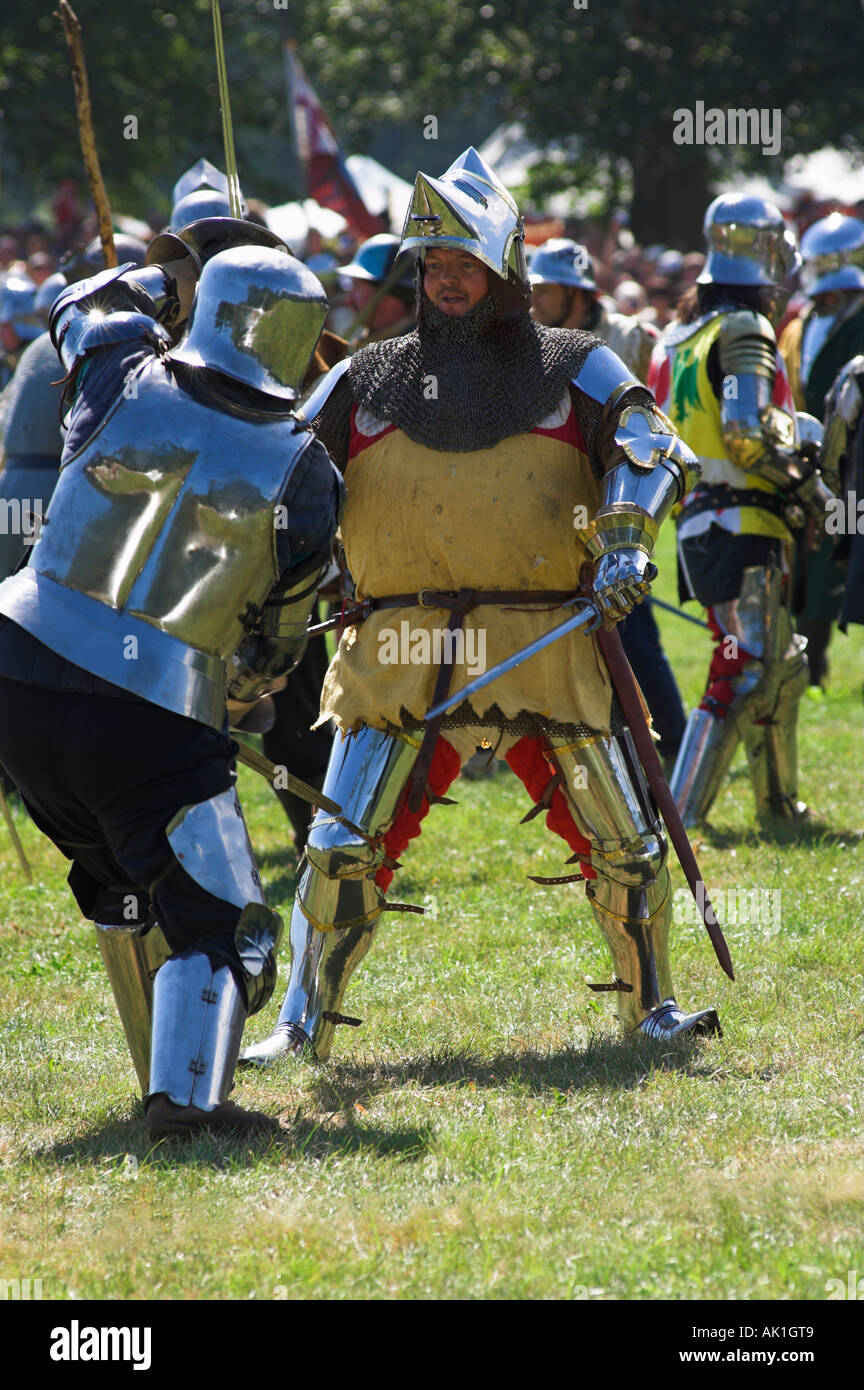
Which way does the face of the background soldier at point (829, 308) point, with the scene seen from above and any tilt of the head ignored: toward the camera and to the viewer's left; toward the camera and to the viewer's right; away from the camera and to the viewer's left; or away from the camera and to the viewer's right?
toward the camera and to the viewer's left

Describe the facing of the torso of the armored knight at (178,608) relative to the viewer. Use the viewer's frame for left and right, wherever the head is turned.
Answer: facing away from the viewer and to the right of the viewer

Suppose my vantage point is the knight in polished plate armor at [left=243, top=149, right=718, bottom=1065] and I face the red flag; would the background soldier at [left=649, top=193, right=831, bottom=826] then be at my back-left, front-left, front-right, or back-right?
front-right

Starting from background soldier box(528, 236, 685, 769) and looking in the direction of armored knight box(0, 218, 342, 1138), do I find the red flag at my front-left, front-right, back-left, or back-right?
back-right
